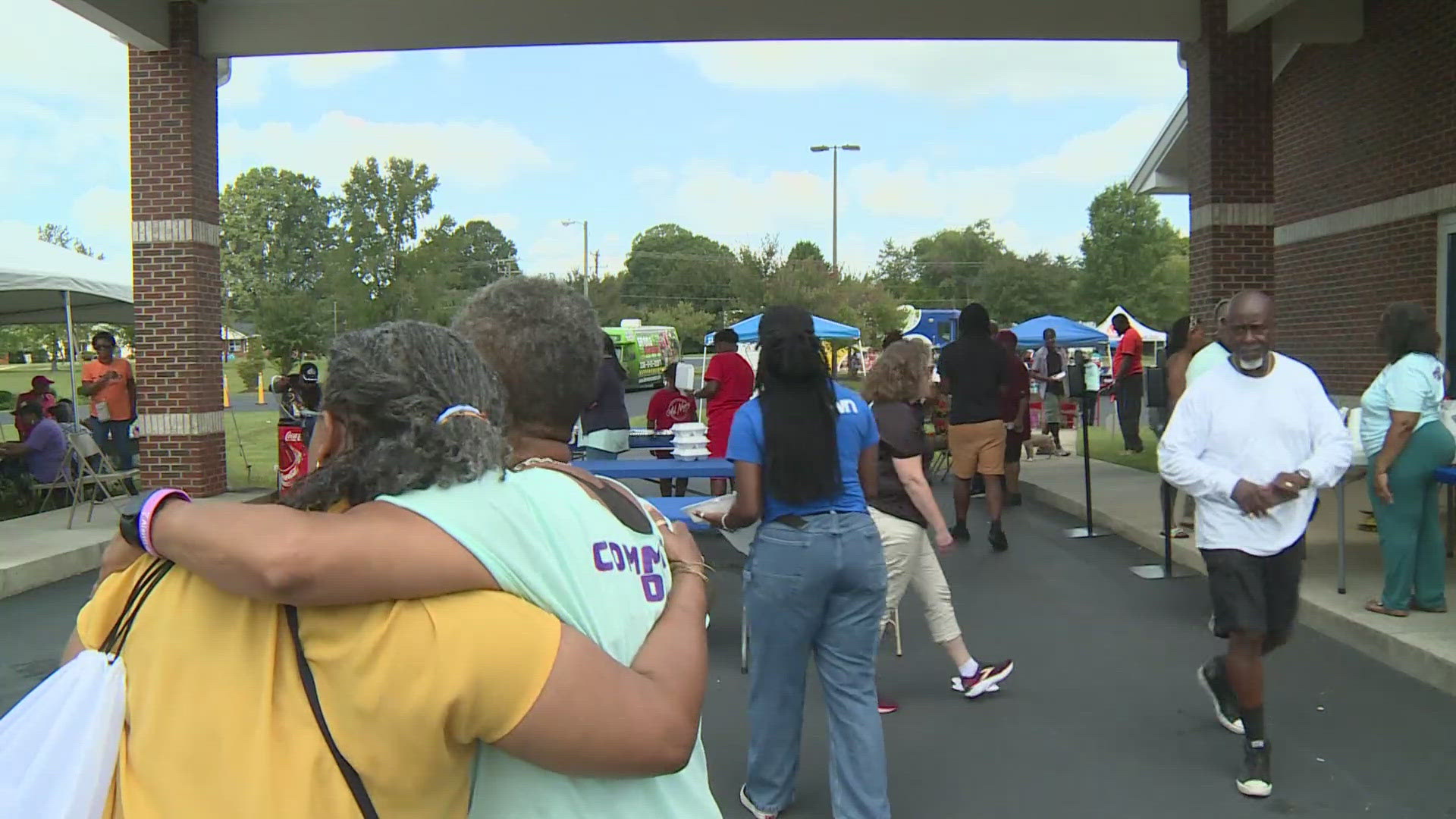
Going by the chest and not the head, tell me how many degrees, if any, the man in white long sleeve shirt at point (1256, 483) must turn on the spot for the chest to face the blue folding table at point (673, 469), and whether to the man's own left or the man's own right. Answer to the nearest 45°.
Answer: approximately 135° to the man's own right

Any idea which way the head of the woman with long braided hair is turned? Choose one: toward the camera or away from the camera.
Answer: away from the camera

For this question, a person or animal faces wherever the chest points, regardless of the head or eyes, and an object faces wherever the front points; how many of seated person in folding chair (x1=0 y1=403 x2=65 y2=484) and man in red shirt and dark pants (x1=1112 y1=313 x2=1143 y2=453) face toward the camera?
0

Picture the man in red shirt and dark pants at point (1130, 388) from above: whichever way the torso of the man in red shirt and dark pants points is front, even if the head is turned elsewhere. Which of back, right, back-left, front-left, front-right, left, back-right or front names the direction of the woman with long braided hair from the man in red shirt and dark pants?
left

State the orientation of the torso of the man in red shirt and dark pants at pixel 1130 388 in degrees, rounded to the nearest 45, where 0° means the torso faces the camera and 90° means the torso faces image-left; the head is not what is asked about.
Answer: approximately 90°

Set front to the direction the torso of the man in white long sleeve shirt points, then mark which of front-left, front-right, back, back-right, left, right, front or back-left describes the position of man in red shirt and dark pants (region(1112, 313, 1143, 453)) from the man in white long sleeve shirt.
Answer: back

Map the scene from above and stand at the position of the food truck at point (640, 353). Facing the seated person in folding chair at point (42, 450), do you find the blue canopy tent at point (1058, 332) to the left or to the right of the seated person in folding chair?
left

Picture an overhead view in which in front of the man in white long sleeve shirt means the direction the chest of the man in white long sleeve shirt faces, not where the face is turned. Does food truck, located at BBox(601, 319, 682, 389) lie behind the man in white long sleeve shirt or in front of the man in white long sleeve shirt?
behind
